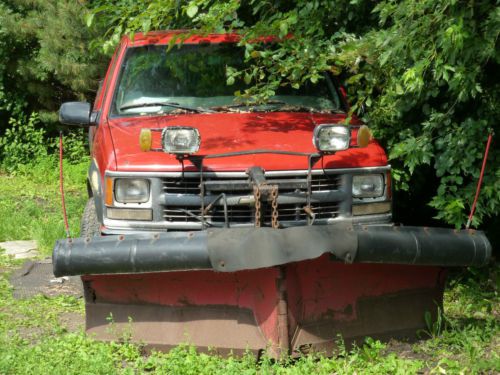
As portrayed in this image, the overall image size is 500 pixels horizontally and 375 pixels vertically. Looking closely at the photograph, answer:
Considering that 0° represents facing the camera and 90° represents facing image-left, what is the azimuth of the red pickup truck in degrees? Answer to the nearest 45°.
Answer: approximately 0°

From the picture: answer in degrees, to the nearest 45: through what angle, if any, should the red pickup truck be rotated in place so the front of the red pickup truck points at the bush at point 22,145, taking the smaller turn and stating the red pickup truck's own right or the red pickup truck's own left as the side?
approximately 135° to the red pickup truck's own right
